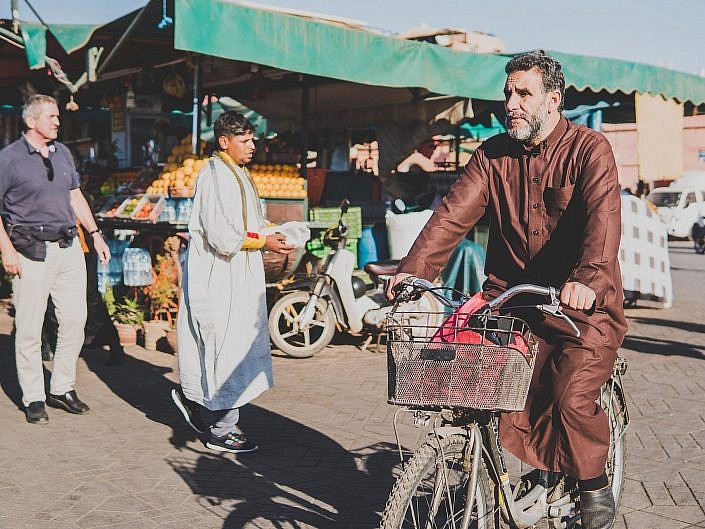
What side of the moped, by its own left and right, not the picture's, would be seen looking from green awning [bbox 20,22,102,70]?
front

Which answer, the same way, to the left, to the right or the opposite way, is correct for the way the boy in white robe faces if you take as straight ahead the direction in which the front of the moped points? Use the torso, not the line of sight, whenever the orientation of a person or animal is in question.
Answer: the opposite way

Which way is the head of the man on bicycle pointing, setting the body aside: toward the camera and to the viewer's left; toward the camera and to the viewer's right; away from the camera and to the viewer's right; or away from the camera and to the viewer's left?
toward the camera and to the viewer's left

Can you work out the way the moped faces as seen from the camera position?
facing to the left of the viewer

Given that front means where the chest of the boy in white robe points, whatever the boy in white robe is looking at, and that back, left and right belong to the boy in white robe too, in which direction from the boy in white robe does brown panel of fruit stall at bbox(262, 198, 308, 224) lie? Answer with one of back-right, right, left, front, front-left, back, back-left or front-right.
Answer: left

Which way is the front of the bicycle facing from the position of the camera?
facing the viewer and to the left of the viewer

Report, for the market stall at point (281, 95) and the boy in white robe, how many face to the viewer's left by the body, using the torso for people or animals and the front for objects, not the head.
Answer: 0

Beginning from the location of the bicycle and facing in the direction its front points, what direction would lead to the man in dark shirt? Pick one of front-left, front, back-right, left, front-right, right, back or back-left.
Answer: right

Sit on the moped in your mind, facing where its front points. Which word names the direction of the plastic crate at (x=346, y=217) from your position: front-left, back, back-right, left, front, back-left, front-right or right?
right

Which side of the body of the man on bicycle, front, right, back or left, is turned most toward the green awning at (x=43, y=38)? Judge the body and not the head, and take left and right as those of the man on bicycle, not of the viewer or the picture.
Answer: right

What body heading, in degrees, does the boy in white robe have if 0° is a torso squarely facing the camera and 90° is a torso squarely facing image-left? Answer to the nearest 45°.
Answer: approximately 270°
